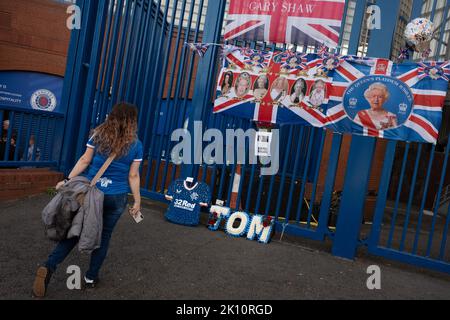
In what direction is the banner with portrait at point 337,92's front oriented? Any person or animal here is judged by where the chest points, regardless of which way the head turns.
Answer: toward the camera

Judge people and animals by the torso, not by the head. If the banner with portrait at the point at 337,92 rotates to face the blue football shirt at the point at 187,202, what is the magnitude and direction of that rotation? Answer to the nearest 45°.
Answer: approximately 90° to its right

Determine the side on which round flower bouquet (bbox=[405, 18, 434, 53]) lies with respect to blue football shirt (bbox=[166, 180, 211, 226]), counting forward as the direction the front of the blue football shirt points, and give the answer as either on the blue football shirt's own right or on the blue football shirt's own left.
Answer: on the blue football shirt's own left

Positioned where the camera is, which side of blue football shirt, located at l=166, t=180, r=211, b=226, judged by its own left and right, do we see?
front

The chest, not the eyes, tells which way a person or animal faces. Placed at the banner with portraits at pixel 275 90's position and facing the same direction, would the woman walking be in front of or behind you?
in front
